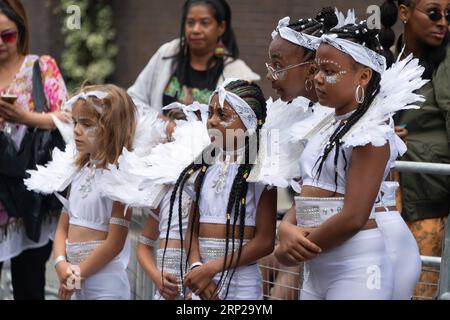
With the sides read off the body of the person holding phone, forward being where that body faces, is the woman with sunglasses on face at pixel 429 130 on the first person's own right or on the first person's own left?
on the first person's own left

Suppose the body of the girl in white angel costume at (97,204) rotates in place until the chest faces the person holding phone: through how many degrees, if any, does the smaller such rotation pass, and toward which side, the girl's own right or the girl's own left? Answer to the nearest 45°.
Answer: approximately 90° to the girl's own right

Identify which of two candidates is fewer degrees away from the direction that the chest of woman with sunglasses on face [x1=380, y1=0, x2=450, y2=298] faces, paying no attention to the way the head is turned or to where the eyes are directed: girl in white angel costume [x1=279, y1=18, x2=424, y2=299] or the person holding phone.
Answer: the girl in white angel costume

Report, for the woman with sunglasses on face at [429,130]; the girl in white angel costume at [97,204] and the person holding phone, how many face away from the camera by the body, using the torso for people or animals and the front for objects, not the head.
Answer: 0

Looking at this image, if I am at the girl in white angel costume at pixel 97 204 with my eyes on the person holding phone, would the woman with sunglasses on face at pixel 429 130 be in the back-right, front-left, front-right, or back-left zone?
back-right

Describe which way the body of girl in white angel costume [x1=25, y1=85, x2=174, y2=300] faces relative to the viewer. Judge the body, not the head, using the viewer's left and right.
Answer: facing the viewer and to the left of the viewer

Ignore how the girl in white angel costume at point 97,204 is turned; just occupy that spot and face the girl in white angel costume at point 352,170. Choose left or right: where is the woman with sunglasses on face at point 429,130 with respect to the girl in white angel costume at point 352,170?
left

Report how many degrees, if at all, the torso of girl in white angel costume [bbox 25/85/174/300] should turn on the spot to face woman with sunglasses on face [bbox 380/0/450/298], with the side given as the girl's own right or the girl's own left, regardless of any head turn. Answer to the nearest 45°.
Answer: approximately 135° to the girl's own left
